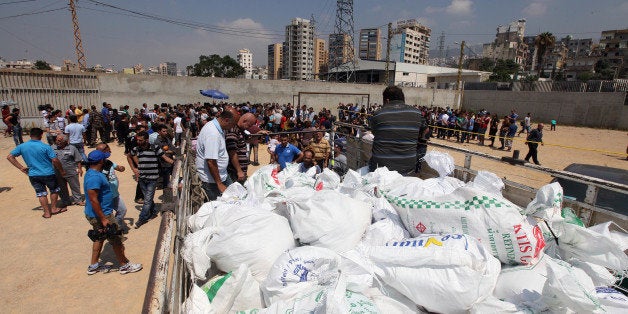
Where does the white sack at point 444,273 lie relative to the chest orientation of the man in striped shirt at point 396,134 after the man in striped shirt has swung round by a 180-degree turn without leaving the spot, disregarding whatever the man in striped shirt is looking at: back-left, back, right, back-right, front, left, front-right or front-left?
front

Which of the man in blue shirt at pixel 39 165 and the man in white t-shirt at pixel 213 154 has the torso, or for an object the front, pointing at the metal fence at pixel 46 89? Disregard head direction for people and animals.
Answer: the man in blue shirt

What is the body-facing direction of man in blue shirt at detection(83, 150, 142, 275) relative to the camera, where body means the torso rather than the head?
to the viewer's right

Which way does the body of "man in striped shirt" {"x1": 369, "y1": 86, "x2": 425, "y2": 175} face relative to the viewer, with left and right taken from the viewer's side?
facing away from the viewer

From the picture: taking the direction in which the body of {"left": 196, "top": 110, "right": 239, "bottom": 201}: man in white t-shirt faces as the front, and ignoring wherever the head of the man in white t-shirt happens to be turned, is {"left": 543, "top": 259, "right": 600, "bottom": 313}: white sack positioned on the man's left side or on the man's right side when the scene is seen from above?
on the man's right side

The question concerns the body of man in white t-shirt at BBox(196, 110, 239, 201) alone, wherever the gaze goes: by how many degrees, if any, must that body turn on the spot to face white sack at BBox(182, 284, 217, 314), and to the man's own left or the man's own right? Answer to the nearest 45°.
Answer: approximately 90° to the man's own right

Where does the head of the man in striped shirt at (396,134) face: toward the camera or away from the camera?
away from the camera

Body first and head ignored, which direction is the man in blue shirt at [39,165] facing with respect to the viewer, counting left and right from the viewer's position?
facing away from the viewer

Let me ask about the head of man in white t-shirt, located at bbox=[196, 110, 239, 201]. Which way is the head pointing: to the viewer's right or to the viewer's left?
to the viewer's right

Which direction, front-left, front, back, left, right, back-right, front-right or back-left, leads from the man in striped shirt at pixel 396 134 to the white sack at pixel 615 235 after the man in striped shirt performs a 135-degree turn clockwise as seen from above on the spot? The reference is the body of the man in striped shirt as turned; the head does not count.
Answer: front
